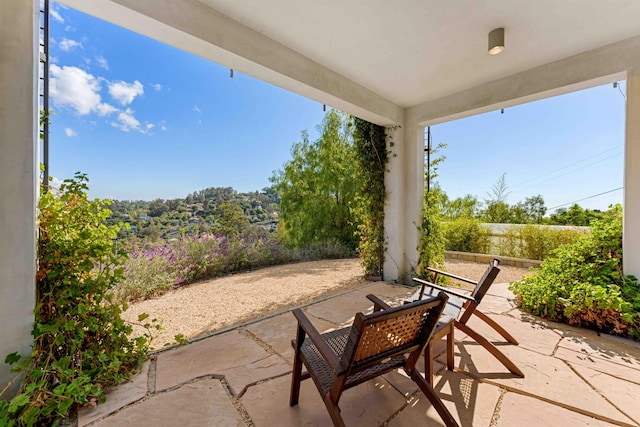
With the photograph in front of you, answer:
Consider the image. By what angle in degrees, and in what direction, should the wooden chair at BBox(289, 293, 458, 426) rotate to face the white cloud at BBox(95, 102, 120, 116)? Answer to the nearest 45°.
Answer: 0° — it already faces it

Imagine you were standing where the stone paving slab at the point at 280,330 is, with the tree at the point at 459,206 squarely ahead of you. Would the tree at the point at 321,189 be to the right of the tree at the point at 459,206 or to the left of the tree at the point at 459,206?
left

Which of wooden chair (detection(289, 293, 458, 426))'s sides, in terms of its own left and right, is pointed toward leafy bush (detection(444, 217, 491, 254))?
right

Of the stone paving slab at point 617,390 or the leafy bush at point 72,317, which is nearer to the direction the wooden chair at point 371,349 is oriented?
the leafy bush

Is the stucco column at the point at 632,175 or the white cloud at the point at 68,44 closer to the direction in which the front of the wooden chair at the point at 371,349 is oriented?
the white cloud

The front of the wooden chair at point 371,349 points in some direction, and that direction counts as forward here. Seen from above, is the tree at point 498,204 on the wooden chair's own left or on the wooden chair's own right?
on the wooden chair's own right

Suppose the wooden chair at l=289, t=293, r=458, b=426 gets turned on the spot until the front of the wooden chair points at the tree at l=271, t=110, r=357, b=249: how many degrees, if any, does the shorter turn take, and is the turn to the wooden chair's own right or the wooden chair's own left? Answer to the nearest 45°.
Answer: approximately 45° to the wooden chair's own right

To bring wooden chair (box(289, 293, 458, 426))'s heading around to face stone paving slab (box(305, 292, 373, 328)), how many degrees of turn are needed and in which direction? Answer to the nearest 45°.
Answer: approximately 45° to its right

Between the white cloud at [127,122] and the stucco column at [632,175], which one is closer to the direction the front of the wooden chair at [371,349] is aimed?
the white cloud

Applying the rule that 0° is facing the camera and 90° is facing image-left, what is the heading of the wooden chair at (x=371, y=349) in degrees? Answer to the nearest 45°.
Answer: approximately 135°

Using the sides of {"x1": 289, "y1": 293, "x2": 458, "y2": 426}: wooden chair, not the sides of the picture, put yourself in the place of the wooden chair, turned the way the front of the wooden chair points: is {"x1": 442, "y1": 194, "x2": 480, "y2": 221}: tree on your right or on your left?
on your right

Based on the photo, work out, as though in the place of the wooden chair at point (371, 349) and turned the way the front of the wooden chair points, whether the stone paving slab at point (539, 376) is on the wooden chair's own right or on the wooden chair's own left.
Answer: on the wooden chair's own right
